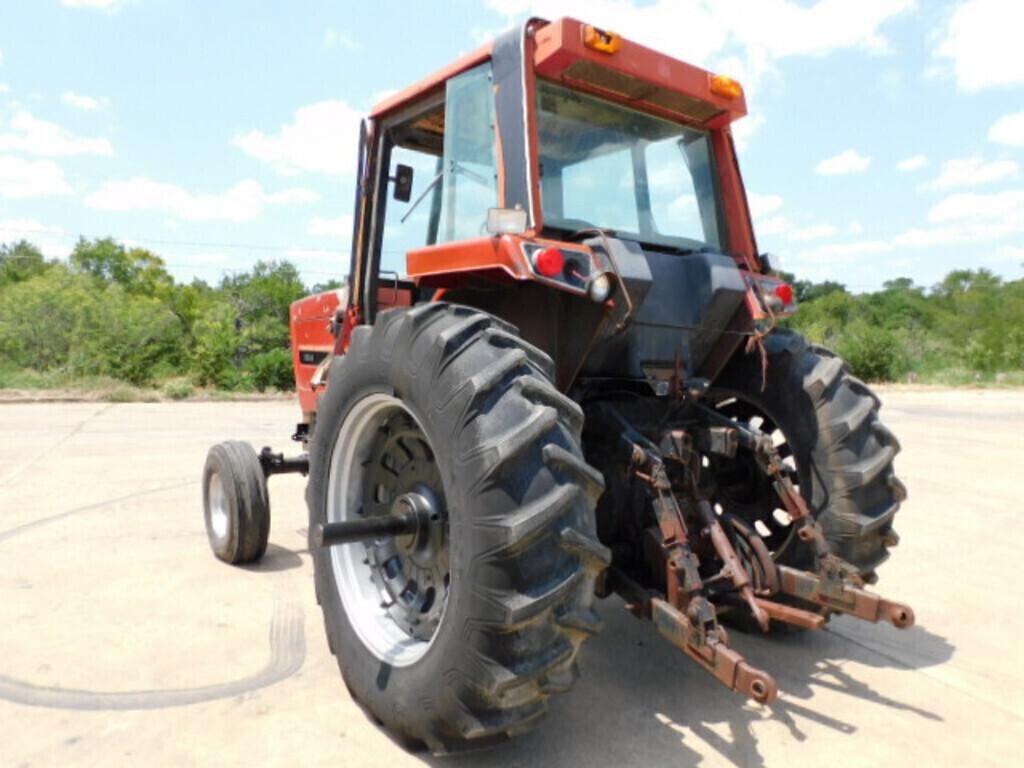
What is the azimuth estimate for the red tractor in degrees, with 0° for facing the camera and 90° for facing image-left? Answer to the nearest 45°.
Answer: approximately 135°

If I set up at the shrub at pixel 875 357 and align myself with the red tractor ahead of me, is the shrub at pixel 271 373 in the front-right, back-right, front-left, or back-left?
front-right

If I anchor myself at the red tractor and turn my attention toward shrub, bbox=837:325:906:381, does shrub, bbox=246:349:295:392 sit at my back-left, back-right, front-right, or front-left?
front-left

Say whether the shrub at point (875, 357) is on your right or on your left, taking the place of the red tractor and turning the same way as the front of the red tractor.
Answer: on your right

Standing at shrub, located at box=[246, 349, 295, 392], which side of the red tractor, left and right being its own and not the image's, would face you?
front
